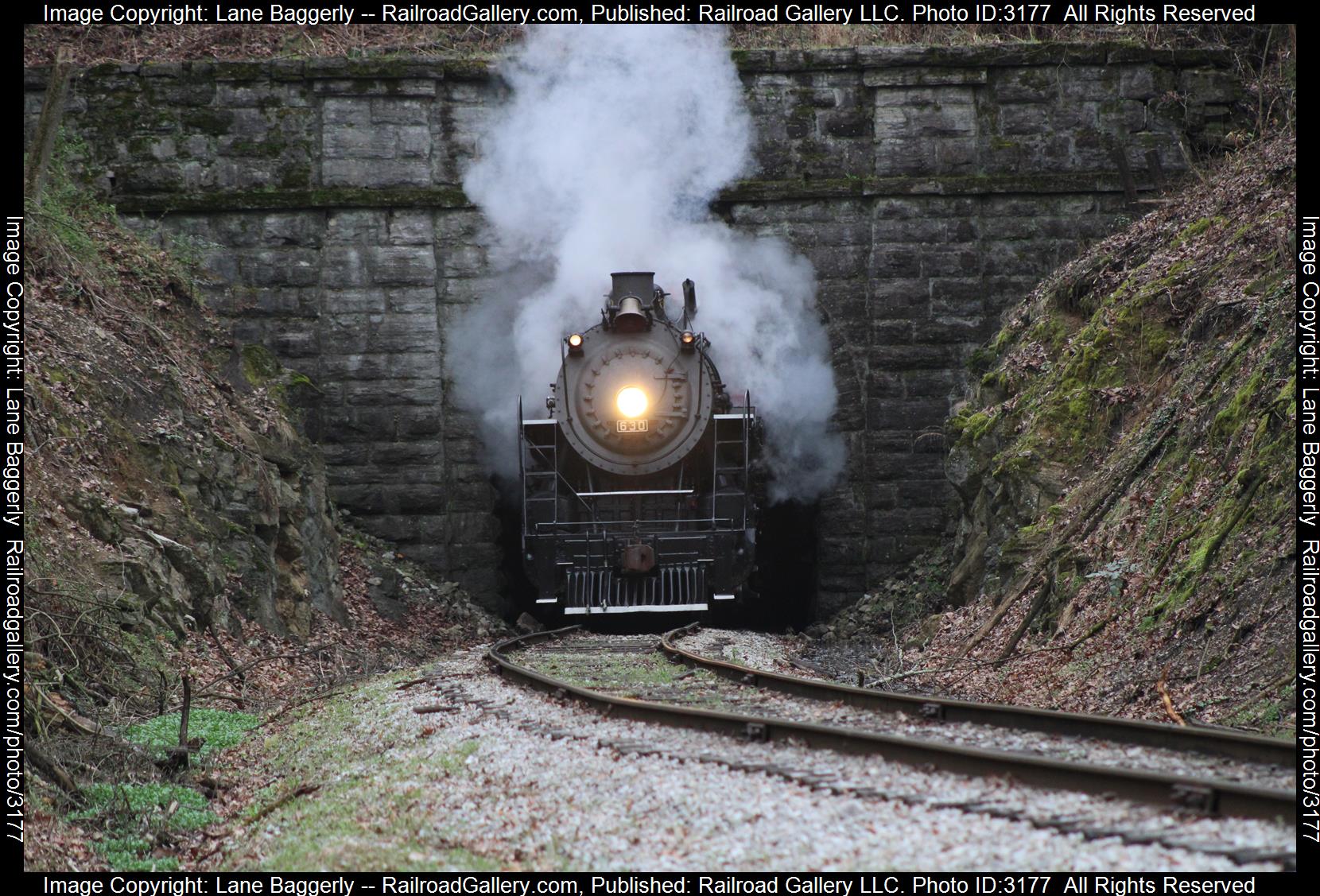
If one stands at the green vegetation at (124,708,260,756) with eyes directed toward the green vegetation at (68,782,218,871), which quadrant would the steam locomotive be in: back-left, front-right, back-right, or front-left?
back-left

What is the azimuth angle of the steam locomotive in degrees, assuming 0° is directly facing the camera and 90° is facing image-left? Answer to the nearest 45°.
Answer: approximately 0°
